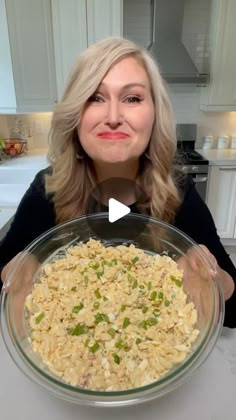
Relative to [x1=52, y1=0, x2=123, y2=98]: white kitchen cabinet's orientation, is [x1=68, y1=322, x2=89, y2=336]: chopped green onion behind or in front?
in front

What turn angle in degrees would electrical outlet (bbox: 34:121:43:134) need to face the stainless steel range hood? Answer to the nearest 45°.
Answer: approximately 90° to its left

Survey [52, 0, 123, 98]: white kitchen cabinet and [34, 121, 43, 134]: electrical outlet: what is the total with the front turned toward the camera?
2

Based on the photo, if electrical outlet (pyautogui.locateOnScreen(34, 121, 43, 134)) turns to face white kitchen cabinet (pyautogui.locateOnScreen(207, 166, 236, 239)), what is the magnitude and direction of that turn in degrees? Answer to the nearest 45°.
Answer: approximately 45° to its left

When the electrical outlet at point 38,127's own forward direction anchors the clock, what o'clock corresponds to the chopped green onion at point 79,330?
The chopped green onion is roughly at 12 o'clock from the electrical outlet.
